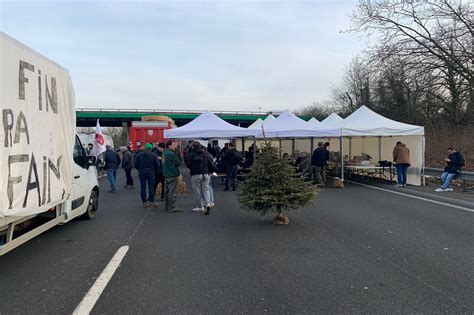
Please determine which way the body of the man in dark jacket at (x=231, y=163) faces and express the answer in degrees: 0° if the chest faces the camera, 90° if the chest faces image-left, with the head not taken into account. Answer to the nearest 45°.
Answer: approximately 180°

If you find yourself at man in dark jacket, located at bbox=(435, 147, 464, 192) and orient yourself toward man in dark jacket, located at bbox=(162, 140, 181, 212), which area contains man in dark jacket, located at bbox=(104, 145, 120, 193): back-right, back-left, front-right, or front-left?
front-right

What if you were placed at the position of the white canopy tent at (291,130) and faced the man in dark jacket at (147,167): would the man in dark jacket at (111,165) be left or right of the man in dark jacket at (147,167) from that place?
right

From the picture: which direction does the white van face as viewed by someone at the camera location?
facing away from the viewer and to the right of the viewer

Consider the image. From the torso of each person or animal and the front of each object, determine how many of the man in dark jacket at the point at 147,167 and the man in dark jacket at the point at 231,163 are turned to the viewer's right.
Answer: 0

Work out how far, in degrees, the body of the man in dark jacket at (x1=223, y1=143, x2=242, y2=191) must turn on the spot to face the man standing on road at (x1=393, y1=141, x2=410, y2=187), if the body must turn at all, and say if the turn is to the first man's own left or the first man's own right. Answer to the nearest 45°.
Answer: approximately 90° to the first man's own right

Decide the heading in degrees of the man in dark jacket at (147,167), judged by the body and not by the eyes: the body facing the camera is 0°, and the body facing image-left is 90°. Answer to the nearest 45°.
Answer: approximately 180°

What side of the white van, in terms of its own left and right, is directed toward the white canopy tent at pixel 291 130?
front

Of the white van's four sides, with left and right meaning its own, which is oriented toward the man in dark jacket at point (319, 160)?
front

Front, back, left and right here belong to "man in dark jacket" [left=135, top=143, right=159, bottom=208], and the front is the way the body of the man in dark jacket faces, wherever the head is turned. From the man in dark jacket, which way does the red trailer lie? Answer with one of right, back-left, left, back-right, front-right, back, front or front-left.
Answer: front

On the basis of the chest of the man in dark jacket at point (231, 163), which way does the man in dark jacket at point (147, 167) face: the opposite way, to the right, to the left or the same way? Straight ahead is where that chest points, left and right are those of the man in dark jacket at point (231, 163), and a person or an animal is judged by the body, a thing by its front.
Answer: the same way
